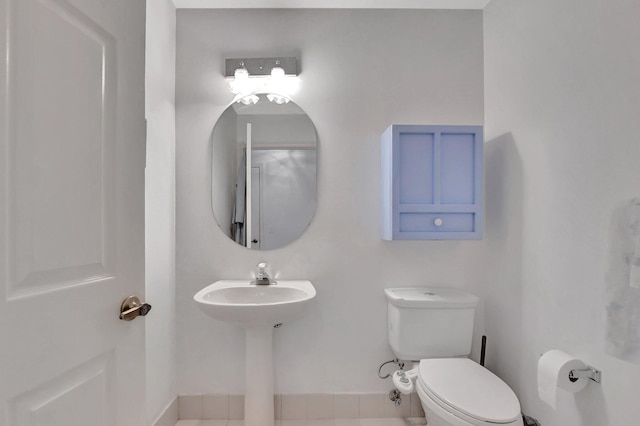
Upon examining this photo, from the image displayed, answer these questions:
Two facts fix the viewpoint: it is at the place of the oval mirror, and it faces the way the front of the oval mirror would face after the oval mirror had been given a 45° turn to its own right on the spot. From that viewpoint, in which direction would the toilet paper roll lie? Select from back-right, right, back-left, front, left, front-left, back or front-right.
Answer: left

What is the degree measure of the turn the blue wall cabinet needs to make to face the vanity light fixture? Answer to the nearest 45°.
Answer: approximately 90° to its right

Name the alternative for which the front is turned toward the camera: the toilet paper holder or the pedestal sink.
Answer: the pedestal sink

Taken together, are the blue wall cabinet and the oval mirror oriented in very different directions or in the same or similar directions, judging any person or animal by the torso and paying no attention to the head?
same or similar directions

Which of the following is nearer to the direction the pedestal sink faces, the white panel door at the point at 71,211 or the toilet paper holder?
the white panel door

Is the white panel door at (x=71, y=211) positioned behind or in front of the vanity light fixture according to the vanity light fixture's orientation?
in front

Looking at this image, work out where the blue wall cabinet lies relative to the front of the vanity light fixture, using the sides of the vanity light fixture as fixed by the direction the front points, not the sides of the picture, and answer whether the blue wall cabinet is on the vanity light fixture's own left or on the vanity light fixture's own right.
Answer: on the vanity light fixture's own left

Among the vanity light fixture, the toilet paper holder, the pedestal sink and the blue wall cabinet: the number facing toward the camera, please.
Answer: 3

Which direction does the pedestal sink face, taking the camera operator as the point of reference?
facing the viewer

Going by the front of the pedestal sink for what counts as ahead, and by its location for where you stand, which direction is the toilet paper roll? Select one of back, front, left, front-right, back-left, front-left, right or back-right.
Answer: front-left

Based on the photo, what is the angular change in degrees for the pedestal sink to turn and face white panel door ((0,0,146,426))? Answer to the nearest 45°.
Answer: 0° — it already faces it

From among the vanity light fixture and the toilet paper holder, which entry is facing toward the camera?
the vanity light fixture

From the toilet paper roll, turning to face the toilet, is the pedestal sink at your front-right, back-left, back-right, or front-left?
front-left

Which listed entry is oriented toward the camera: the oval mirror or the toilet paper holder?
the oval mirror

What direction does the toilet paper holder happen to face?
to the viewer's left

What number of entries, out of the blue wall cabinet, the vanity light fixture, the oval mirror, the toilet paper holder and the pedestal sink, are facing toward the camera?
4

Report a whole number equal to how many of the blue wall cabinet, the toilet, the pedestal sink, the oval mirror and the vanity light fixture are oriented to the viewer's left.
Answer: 0
